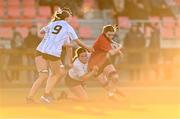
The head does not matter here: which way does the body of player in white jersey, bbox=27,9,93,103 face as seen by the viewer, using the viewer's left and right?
facing away from the viewer and to the right of the viewer
